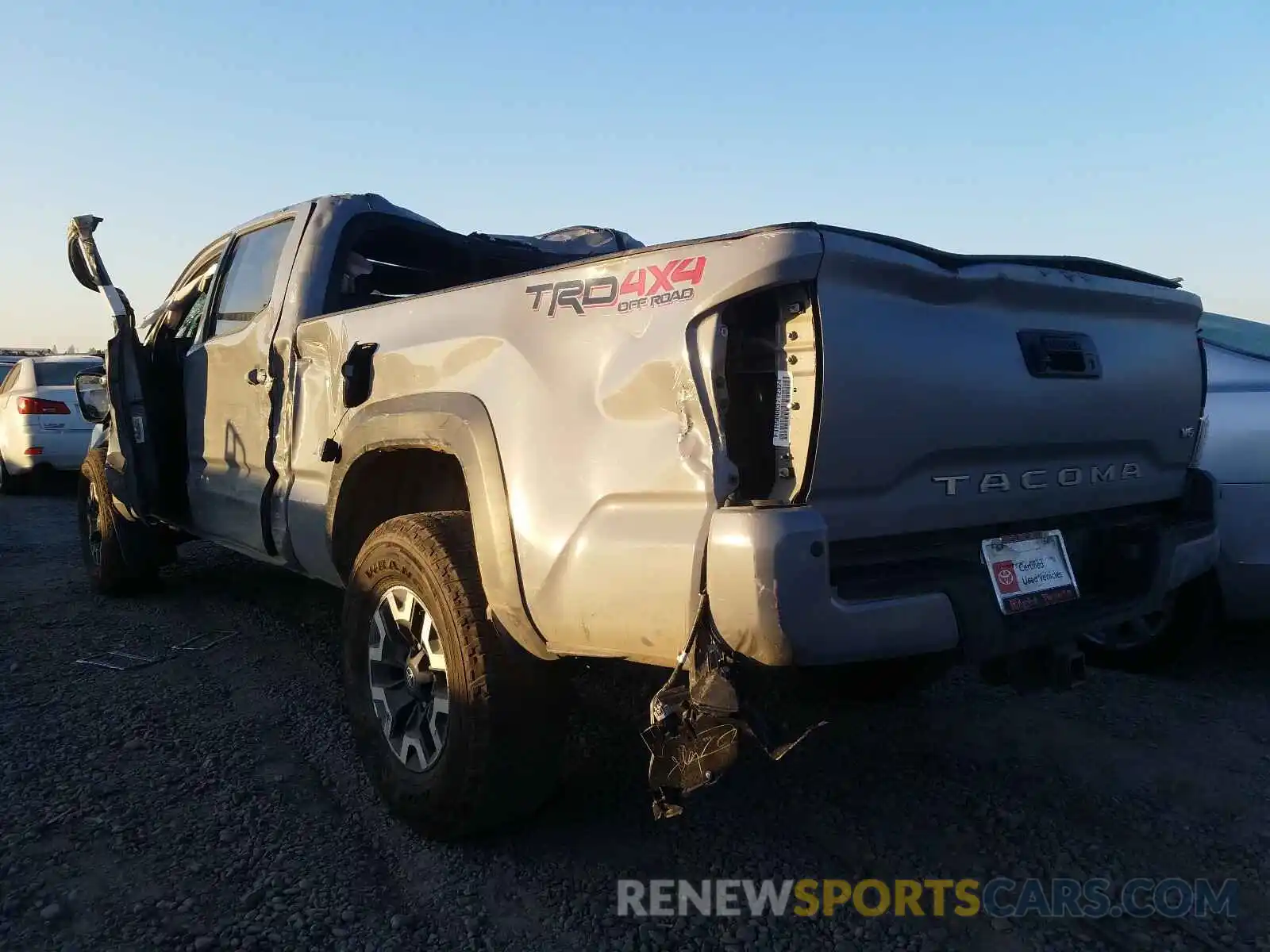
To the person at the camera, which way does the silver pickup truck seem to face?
facing away from the viewer and to the left of the viewer

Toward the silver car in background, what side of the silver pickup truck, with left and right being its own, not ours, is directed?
right
